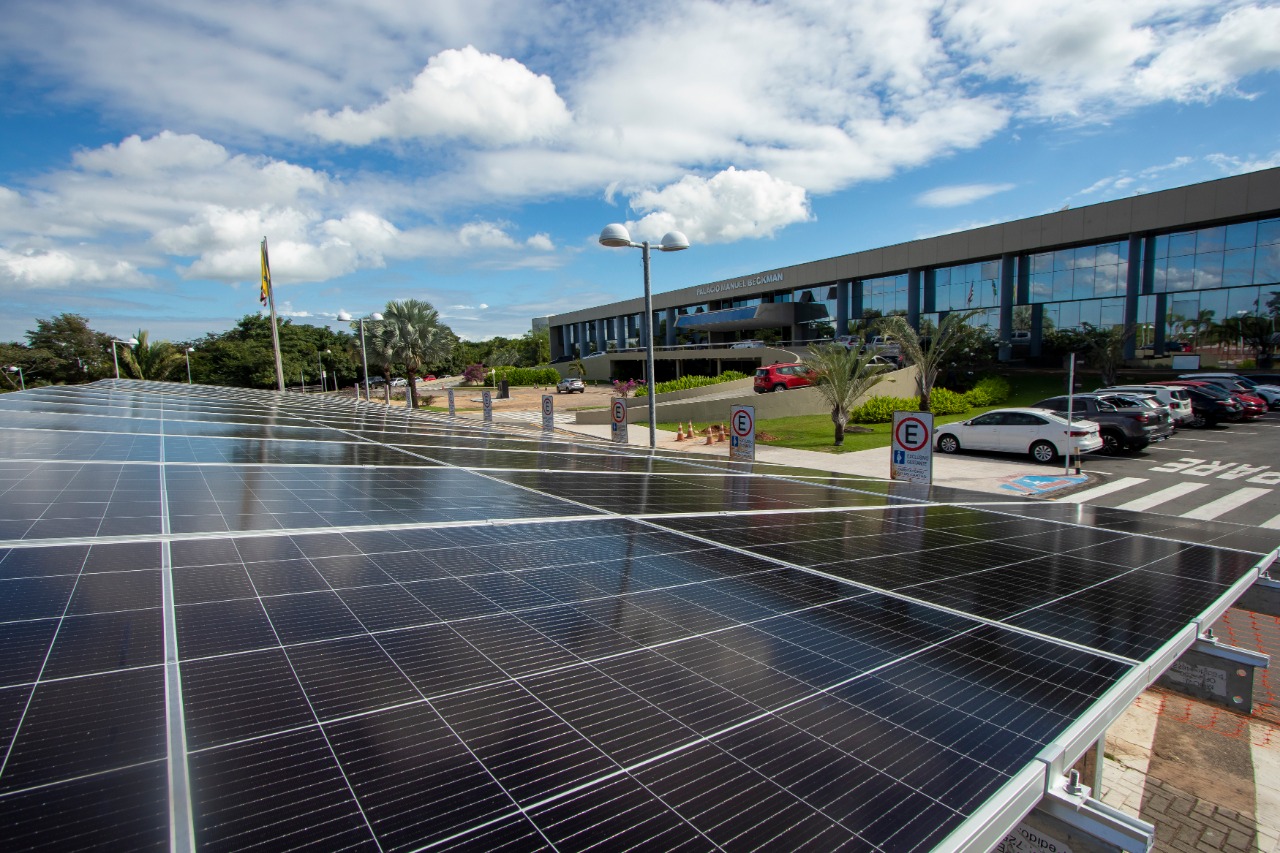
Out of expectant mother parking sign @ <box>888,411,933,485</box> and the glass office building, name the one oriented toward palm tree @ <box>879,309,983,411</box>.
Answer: the glass office building

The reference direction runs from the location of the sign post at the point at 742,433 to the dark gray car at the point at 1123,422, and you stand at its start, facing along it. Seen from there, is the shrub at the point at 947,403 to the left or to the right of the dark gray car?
left

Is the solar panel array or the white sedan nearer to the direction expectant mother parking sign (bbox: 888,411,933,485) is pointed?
the solar panel array

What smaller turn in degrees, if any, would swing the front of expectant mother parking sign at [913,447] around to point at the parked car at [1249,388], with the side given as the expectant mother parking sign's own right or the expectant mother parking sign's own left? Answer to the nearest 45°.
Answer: approximately 135° to the expectant mother parking sign's own left

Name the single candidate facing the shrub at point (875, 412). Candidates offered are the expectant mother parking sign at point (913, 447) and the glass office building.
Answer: the glass office building

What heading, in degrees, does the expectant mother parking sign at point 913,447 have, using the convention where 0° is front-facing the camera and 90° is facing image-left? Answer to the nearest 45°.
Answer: approximately 0°

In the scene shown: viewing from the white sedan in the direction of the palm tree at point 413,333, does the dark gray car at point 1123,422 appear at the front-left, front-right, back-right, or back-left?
back-right

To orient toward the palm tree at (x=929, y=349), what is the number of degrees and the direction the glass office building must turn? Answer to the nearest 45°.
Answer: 0° — it already faces it

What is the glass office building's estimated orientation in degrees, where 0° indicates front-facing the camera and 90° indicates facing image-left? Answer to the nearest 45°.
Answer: approximately 45°

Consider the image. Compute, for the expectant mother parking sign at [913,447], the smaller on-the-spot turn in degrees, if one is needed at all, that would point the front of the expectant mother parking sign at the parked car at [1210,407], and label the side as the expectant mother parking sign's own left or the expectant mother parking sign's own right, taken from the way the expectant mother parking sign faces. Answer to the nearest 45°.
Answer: approximately 135° to the expectant mother parking sign's own left

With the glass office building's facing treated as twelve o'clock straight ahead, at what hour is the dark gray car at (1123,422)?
The dark gray car is roughly at 11 o'clock from the glass office building.

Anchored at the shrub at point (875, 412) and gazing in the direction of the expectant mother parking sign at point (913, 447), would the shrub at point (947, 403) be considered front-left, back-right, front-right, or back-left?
back-left

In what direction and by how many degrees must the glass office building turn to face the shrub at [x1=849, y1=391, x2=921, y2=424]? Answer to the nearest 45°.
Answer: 0° — it already faces it

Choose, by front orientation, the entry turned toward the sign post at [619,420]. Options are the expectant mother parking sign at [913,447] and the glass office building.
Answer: the glass office building

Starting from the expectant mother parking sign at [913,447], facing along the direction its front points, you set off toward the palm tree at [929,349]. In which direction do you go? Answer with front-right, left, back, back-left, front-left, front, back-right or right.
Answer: back

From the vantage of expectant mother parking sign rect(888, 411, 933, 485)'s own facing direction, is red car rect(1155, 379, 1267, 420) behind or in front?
behind
